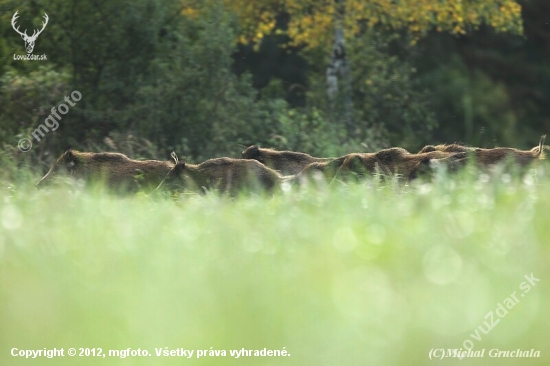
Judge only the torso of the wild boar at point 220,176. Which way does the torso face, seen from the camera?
to the viewer's left

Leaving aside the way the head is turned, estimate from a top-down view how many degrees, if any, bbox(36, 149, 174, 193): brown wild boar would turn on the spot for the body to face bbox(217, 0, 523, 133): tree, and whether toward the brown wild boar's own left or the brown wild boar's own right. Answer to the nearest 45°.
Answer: approximately 135° to the brown wild boar's own right

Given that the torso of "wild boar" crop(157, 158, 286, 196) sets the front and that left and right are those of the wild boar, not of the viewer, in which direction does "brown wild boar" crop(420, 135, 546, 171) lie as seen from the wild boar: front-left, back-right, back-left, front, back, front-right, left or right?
back

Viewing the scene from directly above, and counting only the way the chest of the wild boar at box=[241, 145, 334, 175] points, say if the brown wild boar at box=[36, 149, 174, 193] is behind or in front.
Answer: in front

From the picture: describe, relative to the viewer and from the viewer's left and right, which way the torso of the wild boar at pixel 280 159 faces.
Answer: facing to the left of the viewer

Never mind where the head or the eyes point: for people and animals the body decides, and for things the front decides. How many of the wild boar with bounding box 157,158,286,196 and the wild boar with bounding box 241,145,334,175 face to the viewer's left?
2

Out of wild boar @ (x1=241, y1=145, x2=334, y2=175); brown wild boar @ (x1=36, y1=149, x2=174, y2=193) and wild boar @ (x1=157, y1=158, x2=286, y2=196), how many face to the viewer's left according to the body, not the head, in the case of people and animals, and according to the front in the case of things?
3

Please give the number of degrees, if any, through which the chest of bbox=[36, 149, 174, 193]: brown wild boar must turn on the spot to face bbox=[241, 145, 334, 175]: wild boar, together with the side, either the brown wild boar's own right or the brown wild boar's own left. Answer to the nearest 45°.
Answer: approximately 180°

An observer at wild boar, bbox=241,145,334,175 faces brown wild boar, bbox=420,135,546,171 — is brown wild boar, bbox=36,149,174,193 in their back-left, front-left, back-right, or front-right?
back-right

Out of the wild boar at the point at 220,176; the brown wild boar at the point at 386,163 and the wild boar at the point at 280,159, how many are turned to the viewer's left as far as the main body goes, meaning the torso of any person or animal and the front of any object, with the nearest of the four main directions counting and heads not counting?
3

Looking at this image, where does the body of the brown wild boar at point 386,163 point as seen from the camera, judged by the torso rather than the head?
to the viewer's left

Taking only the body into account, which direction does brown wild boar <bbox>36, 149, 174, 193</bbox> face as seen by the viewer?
to the viewer's left
